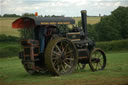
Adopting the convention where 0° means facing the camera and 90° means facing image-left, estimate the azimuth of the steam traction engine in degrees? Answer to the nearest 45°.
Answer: approximately 225°
